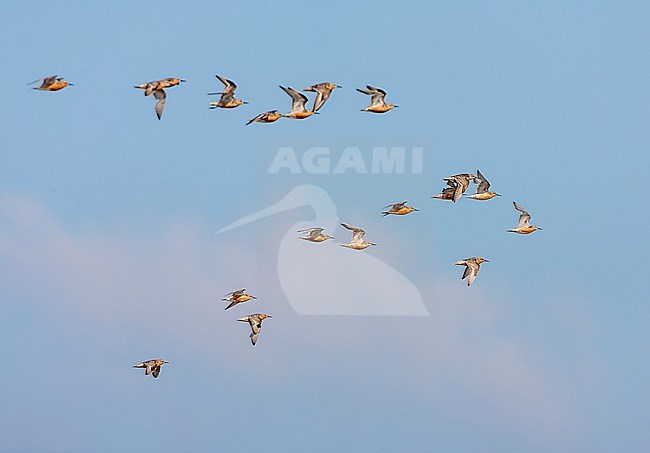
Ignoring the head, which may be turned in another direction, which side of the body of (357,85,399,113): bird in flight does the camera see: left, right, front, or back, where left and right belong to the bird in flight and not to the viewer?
right

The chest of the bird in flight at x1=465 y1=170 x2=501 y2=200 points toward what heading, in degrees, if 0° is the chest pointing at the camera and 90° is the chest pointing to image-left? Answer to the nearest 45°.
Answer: approximately 270°

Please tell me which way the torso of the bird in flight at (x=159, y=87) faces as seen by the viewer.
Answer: to the viewer's right

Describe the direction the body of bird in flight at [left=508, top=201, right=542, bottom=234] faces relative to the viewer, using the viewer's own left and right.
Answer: facing to the right of the viewer

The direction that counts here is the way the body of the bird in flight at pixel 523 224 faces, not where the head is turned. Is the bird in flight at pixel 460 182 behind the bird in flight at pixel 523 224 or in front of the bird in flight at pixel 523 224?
behind

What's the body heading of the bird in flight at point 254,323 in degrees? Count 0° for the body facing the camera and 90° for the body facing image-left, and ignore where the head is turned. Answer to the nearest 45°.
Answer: approximately 270°

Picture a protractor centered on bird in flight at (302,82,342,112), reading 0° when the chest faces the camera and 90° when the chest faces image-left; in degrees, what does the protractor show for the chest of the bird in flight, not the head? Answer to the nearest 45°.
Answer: approximately 270°

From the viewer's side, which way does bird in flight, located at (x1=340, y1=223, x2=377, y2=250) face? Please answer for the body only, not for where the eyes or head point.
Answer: to the viewer's right

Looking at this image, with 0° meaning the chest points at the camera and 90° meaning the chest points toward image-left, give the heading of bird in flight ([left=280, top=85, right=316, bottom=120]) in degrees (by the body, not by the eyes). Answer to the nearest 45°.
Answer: approximately 270°

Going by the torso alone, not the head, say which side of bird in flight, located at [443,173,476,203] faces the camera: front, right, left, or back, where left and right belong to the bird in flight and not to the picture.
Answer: right
